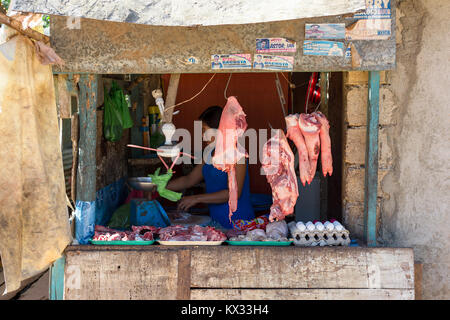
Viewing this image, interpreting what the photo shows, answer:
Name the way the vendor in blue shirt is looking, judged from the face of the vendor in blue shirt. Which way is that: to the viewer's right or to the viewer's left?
to the viewer's left

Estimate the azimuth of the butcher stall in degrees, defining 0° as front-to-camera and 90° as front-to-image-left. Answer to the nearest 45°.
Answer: approximately 0°
